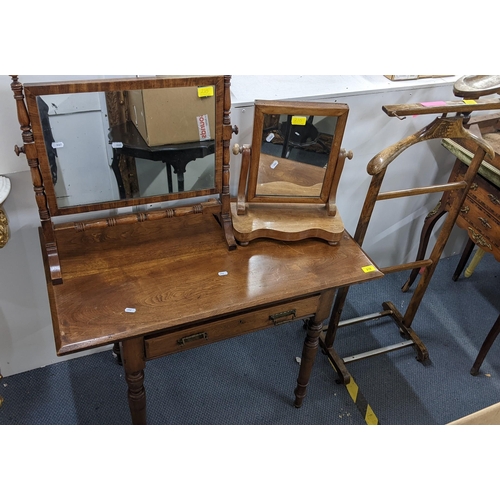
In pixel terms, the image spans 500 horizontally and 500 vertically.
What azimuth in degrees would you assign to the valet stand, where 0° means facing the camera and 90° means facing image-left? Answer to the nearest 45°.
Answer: approximately 315°

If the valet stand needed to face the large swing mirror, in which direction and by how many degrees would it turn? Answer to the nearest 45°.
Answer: approximately 90° to its right

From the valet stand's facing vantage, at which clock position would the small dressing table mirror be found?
The small dressing table mirror is roughly at 3 o'clock from the valet stand.

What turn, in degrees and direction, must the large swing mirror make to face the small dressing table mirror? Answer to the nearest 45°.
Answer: approximately 90° to its left

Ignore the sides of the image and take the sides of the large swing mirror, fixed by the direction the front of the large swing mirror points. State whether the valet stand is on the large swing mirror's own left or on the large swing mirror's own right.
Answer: on the large swing mirror's own left

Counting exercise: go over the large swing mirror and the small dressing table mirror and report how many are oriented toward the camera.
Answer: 2
